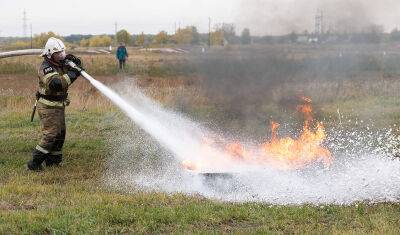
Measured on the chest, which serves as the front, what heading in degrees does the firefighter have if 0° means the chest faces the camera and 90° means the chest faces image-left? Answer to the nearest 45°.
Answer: approximately 270°

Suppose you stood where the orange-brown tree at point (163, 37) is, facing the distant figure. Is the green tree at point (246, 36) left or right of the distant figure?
left

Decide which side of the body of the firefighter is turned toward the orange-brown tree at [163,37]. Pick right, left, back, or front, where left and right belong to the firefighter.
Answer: left
